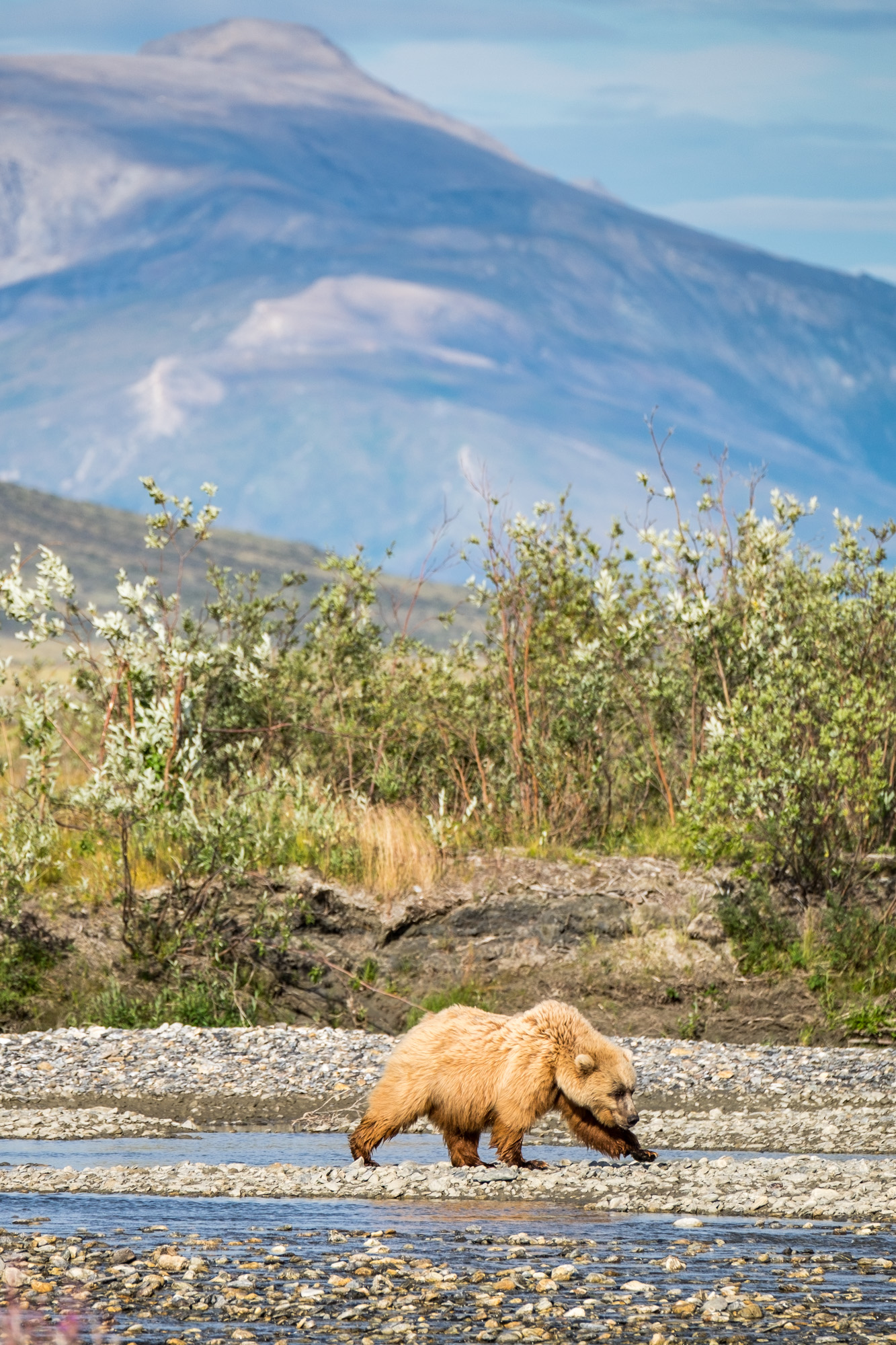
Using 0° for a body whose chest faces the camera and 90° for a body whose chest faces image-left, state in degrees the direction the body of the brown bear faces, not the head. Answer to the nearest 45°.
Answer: approximately 270°

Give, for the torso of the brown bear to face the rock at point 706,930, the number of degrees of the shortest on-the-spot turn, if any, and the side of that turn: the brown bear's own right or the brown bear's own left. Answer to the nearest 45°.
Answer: approximately 90° to the brown bear's own left

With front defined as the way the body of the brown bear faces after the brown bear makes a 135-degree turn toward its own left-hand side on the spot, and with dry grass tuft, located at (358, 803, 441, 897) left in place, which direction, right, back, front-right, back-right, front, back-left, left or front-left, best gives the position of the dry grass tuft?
front-right
